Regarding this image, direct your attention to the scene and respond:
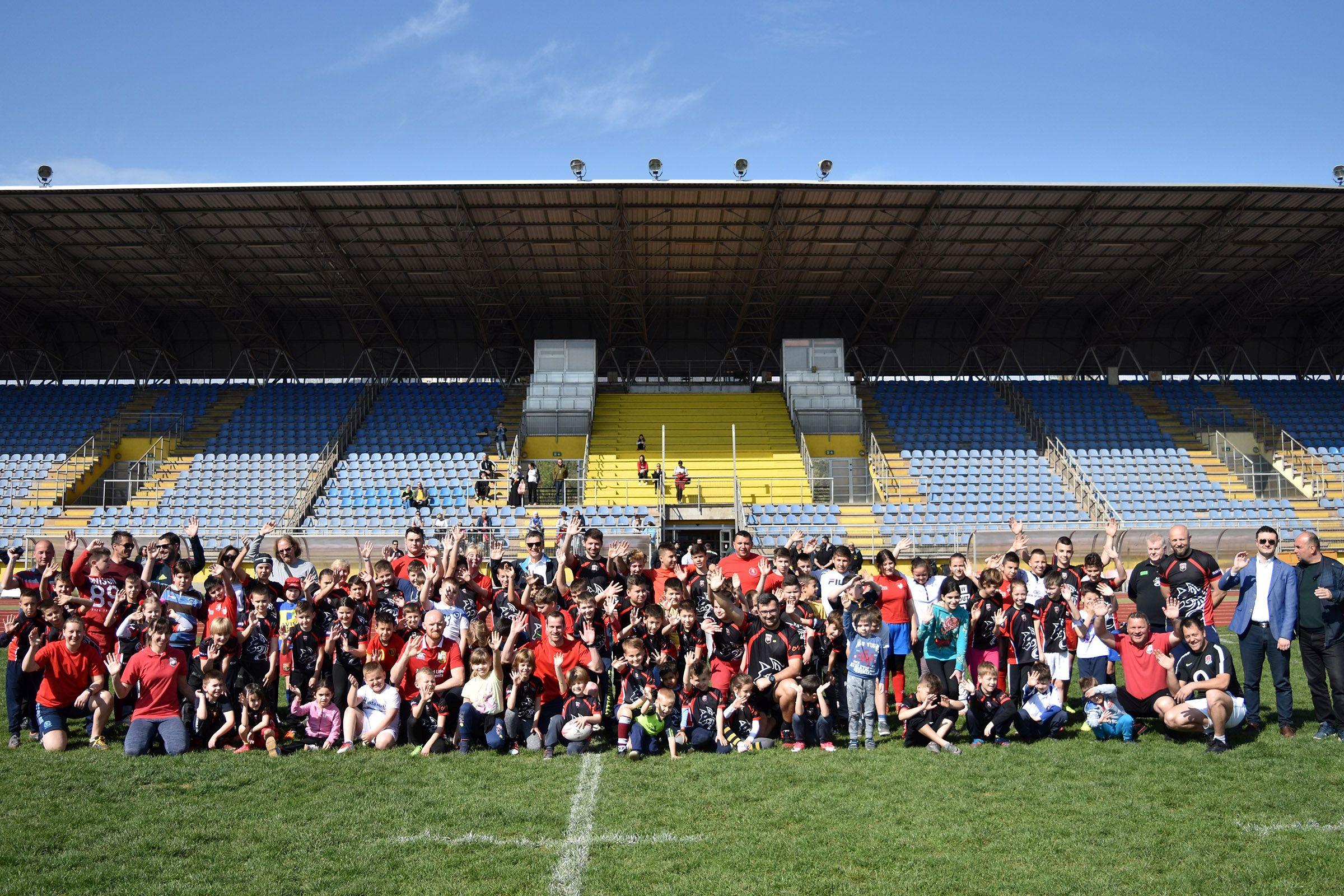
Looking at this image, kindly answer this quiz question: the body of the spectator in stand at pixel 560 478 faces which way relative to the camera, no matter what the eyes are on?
toward the camera

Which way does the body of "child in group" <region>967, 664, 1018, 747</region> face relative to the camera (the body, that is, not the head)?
toward the camera

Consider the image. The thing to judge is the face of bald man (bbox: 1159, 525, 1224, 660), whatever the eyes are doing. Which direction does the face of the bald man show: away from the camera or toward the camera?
toward the camera

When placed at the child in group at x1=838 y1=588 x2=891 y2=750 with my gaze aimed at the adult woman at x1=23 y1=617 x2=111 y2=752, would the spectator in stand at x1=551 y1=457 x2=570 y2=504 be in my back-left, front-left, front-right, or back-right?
front-right

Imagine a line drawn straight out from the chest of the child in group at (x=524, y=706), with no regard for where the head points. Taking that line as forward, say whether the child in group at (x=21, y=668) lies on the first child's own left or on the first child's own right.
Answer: on the first child's own right

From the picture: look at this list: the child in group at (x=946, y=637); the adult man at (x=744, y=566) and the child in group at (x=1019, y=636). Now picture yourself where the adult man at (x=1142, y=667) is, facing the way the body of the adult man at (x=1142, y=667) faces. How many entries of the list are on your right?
3

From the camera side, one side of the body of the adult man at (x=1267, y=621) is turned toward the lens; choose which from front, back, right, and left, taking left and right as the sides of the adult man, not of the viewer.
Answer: front

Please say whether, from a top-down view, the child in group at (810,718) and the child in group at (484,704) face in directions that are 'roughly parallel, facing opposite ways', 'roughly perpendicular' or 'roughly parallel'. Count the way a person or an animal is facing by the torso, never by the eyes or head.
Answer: roughly parallel

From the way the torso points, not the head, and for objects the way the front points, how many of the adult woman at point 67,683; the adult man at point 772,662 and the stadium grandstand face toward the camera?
3

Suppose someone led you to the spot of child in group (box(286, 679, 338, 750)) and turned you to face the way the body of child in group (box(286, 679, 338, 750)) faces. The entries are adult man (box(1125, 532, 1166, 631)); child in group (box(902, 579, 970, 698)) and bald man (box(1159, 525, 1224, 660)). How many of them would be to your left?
3

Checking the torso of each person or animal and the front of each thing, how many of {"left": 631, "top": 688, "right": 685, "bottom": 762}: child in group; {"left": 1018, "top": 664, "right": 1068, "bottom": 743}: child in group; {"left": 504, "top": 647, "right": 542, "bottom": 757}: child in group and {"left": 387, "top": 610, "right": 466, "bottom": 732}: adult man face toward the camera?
4

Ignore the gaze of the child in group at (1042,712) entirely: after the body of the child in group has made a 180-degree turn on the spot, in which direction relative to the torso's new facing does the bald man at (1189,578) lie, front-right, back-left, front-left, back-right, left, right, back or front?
front-right

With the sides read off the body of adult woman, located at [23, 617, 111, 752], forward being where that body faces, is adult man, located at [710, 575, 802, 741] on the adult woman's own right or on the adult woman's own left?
on the adult woman's own left

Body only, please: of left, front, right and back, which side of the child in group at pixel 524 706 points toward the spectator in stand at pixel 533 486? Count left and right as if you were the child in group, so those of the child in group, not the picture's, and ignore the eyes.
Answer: back

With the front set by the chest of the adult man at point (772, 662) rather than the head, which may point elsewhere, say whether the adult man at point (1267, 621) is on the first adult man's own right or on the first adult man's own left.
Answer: on the first adult man's own left

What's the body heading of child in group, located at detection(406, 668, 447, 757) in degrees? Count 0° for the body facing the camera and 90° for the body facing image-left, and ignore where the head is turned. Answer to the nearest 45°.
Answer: approximately 0°

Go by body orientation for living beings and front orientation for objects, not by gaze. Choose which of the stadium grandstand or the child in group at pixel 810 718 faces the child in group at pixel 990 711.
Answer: the stadium grandstand
